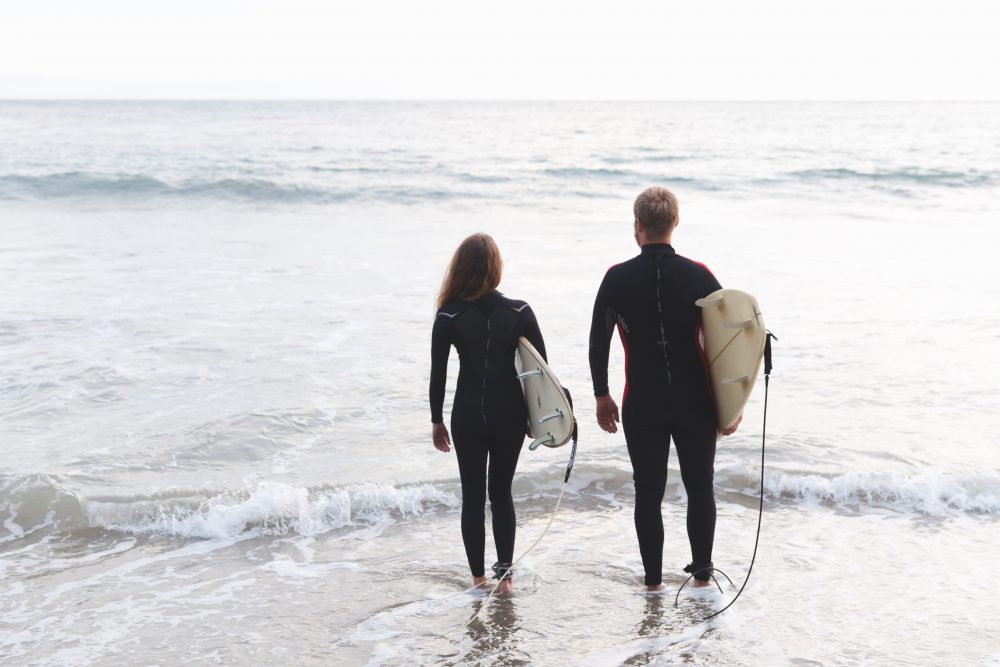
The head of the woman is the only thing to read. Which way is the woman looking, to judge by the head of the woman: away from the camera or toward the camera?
away from the camera

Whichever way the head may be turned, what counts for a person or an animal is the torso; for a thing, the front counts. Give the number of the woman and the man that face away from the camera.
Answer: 2

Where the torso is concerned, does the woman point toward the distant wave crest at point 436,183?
yes

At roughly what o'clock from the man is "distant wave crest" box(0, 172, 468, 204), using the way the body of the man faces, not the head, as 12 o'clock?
The distant wave crest is roughly at 11 o'clock from the man.

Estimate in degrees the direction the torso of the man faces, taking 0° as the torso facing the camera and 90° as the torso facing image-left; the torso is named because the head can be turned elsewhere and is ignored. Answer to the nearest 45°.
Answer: approximately 180°

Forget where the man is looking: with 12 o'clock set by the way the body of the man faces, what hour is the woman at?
The woman is roughly at 9 o'clock from the man.

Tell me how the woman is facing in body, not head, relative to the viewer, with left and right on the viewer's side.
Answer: facing away from the viewer
